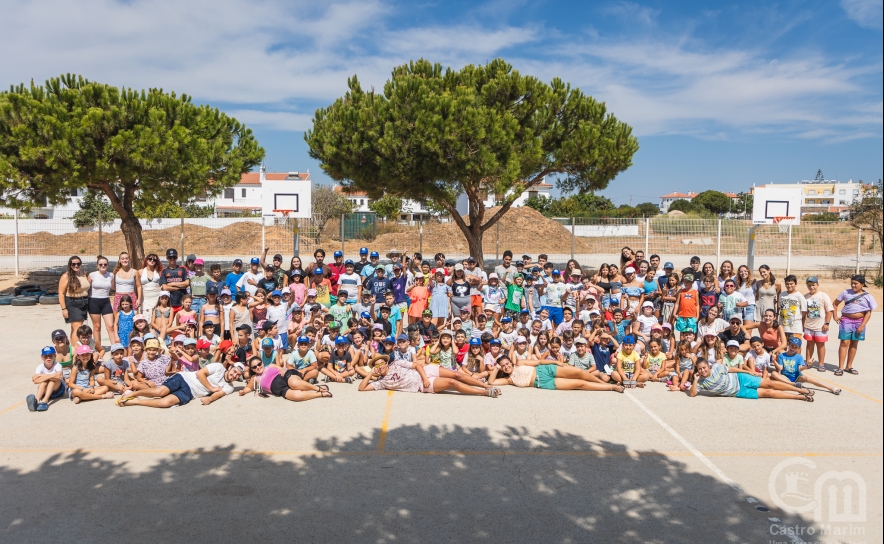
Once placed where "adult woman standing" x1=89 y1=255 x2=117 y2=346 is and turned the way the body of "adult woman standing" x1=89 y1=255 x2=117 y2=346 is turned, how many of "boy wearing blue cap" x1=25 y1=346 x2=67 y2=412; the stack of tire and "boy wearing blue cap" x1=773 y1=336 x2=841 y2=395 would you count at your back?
1

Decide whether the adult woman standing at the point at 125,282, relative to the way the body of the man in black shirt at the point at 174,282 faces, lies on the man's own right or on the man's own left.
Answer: on the man's own right

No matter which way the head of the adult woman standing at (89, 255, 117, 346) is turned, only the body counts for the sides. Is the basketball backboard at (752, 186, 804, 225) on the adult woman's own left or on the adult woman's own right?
on the adult woman's own left

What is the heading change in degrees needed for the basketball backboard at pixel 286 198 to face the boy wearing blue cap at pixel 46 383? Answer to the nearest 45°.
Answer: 0° — it already faces them

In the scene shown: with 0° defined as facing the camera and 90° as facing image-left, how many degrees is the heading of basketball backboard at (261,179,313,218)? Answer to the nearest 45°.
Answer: approximately 0°

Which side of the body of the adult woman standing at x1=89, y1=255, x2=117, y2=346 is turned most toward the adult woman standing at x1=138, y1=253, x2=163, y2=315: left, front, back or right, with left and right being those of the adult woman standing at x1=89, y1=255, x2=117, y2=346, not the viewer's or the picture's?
left

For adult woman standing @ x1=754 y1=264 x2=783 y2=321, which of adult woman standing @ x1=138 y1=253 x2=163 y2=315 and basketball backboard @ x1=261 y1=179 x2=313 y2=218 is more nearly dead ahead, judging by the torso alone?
the adult woman standing
